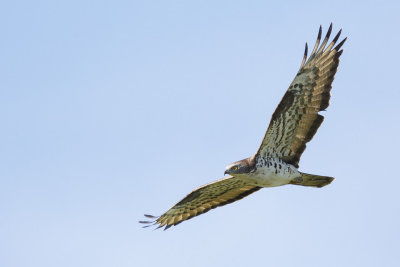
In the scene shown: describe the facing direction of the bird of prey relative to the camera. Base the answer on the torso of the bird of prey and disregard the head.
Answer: to the viewer's left
